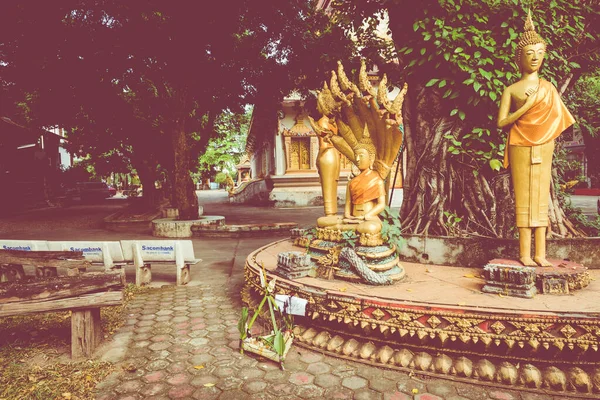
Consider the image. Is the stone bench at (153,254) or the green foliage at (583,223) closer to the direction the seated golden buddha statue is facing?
the stone bench

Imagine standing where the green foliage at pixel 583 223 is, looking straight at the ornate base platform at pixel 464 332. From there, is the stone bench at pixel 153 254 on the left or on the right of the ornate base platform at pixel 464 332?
right

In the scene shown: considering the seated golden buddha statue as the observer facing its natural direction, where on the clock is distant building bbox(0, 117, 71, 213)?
The distant building is roughly at 3 o'clock from the seated golden buddha statue.

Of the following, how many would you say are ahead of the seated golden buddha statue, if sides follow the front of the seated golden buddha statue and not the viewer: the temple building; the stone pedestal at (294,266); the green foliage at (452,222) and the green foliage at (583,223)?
1

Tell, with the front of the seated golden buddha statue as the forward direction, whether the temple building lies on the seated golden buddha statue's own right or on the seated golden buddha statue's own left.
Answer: on the seated golden buddha statue's own right

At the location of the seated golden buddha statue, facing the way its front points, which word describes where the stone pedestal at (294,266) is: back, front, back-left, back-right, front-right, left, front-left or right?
front

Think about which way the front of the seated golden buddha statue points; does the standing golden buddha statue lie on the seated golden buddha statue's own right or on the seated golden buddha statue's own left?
on the seated golden buddha statue's own left

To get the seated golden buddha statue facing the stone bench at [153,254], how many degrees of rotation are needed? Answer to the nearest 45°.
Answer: approximately 45° to its right

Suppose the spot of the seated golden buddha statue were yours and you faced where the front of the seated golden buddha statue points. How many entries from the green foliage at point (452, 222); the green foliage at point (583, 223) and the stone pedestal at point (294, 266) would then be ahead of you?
1

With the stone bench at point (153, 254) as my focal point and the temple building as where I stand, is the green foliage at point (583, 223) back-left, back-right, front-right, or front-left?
front-left

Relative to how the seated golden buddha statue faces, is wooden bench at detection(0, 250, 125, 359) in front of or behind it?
in front

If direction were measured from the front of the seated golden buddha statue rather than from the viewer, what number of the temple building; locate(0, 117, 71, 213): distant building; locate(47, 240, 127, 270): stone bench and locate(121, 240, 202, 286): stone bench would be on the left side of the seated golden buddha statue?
0

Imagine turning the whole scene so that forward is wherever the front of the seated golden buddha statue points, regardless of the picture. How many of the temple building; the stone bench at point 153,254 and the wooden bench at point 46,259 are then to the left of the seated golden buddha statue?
0

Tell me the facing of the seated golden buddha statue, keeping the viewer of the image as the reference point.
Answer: facing the viewer and to the left of the viewer

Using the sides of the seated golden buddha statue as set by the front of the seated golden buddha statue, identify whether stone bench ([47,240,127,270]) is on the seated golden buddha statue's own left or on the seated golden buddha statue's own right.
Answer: on the seated golden buddha statue's own right

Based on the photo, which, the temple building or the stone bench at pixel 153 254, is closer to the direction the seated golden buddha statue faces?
the stone bench
